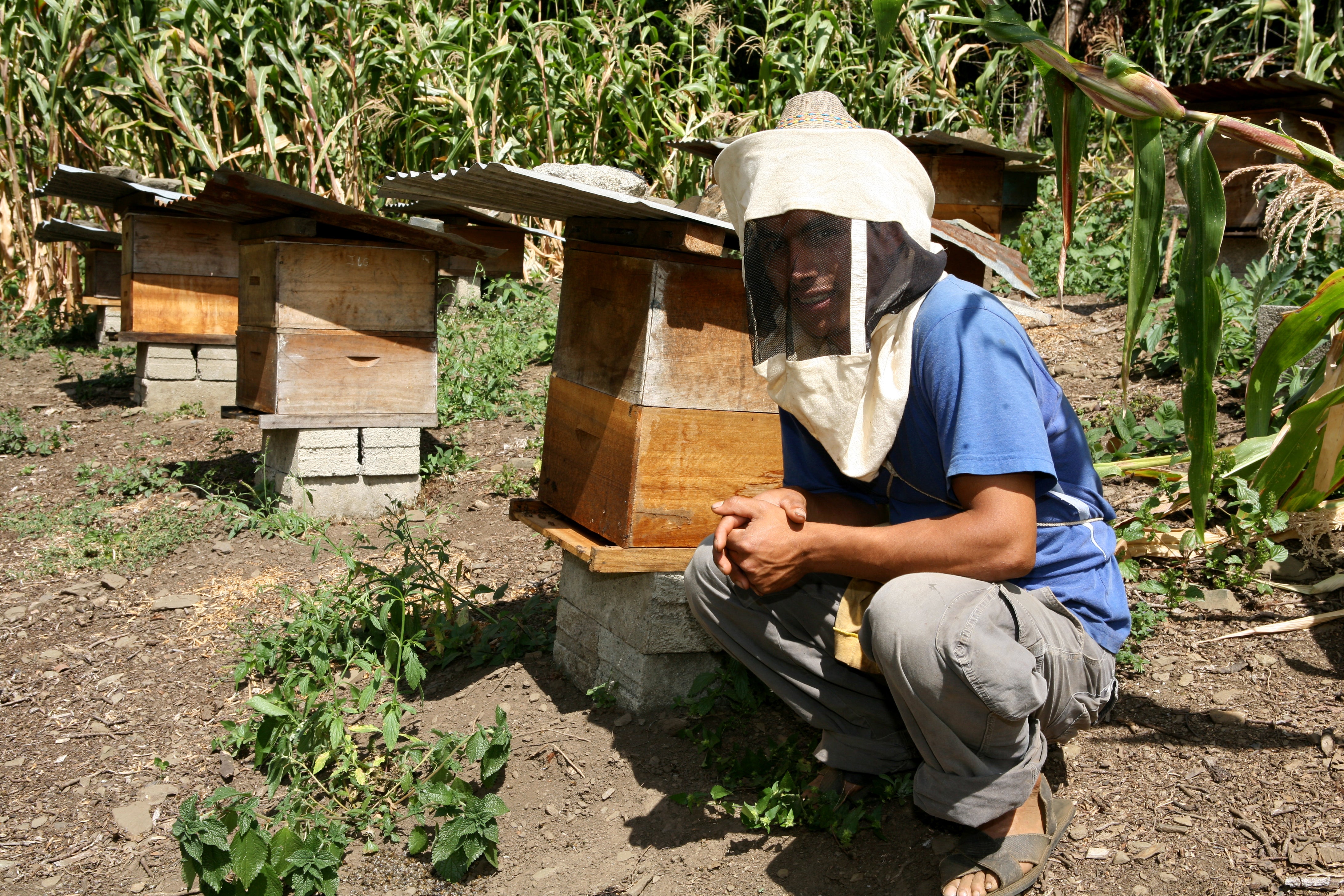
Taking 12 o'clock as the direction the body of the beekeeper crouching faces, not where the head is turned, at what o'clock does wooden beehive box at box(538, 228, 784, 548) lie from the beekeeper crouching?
The wooden beehive box is roughly at 3 o'clock from the beekeeper crouching.

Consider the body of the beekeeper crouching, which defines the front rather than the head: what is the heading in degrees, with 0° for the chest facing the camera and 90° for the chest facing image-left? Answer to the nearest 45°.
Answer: approximately 45°

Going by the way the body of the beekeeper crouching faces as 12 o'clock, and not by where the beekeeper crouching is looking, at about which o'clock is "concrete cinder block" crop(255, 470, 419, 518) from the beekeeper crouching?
The concrete cinder block is roughly at 3 o'clock from the beekeeper crouching.

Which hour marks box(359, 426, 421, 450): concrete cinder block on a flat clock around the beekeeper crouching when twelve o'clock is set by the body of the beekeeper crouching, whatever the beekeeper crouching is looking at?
The concrete cinder block is roughly at 3 o'clock from the beekeeper crouching.

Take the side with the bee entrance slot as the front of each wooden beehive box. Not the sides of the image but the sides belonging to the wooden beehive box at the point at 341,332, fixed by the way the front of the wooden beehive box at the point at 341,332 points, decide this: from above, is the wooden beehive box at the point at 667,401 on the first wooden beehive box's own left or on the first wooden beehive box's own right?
on the first wooden beehive box's own left

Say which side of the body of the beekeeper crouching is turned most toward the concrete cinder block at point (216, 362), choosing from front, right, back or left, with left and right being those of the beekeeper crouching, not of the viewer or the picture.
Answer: right

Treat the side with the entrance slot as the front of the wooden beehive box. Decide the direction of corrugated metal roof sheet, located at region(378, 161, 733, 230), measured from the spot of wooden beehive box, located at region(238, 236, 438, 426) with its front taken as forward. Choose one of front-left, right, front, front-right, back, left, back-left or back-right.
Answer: left

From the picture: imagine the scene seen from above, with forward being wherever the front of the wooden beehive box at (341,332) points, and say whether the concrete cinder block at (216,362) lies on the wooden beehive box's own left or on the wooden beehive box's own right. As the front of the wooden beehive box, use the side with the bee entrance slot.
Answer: on the wooden beehive box's own right

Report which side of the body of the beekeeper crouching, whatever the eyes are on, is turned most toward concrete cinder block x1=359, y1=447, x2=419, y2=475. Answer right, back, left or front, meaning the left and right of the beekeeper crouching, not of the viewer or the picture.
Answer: right

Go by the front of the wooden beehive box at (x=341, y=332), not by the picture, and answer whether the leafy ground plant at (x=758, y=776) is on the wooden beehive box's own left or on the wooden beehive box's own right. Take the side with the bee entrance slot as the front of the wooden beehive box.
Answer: on the wooden beehive box's own left
